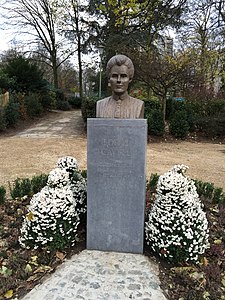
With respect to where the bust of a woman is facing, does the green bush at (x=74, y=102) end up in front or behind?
behind

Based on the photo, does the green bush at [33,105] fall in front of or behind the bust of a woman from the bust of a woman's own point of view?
behind

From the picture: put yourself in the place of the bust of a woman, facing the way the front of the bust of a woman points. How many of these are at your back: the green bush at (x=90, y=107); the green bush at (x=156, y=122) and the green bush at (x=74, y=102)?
3

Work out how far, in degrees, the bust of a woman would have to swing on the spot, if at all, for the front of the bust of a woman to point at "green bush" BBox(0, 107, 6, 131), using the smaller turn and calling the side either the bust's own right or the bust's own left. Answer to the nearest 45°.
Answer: approximately 135° to the bust's own right

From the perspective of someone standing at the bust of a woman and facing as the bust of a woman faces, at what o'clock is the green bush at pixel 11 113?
The green bush is roughly at 5 o'clock from the bust of a woman.

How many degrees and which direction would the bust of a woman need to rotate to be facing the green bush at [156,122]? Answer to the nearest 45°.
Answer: approximately 180°

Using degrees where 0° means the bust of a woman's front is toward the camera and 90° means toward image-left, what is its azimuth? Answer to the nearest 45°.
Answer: approximately 0°
